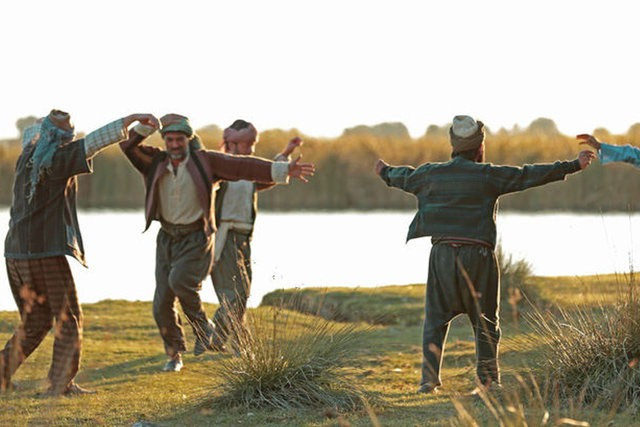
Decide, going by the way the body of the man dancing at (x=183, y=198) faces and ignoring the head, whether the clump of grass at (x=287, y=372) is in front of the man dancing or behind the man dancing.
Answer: in front

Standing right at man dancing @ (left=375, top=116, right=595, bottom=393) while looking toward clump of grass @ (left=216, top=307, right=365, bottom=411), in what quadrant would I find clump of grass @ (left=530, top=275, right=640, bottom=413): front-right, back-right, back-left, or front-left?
back-left

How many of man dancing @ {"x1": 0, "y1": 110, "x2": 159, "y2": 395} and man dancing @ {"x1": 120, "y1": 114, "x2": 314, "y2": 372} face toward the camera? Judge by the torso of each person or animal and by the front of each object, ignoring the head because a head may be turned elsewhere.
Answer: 1

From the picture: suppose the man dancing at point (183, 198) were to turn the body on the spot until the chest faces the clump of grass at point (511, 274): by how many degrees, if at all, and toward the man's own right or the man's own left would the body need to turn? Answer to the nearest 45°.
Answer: approximately 135° to the man's own left

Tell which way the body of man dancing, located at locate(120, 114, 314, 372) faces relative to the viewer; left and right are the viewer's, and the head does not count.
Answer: facing the viewer

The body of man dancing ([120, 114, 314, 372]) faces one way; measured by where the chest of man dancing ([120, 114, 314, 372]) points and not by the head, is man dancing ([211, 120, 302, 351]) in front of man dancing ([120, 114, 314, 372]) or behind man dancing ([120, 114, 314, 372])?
behind

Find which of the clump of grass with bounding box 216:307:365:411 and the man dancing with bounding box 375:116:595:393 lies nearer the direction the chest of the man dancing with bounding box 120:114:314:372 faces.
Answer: the clump of grass

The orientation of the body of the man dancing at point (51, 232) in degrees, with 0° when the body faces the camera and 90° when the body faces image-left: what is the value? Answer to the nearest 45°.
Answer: approximately 225°

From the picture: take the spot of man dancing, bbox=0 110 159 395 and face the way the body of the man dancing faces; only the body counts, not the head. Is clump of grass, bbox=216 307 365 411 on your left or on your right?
on your right

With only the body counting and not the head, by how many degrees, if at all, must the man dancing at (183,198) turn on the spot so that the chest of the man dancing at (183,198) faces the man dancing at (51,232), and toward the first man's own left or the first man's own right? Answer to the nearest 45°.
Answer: approximately 45° to the first man's own right
